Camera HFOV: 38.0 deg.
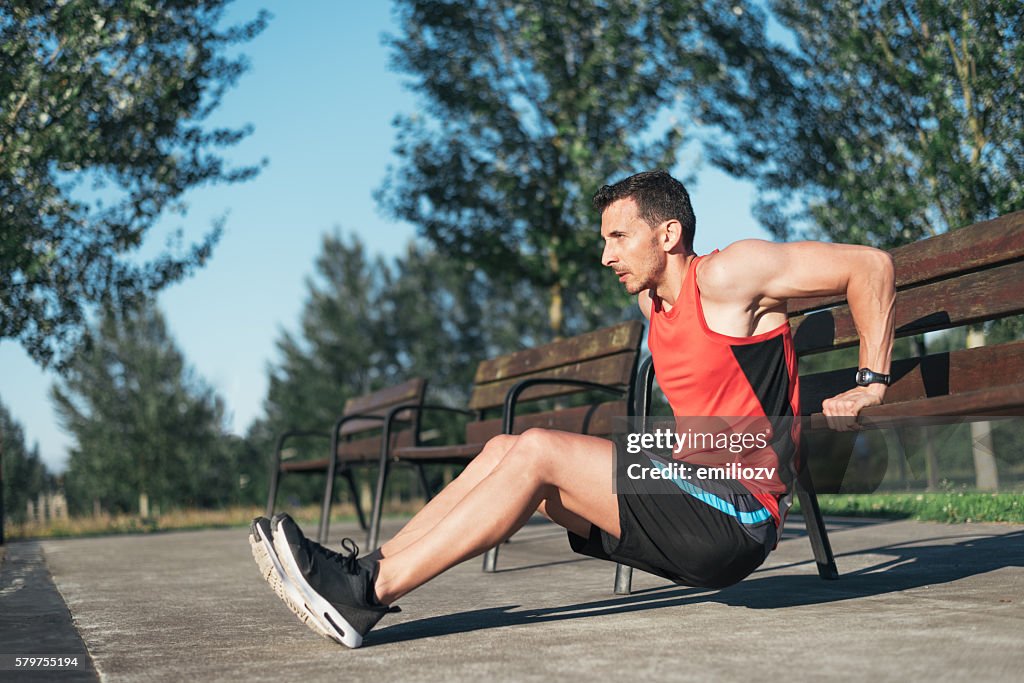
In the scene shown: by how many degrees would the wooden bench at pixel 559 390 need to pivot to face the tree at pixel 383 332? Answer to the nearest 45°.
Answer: approximately 135° to its right

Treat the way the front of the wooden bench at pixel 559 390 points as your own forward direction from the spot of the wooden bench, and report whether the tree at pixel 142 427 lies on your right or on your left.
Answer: on your right

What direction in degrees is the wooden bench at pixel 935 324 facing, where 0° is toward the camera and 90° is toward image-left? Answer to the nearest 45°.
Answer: approximately 45°

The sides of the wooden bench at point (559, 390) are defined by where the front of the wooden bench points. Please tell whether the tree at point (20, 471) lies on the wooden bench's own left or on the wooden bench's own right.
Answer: on the wooden bench's own right

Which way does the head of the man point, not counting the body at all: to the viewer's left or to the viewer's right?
to the viewer's left

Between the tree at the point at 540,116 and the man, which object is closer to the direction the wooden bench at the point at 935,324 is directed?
the man

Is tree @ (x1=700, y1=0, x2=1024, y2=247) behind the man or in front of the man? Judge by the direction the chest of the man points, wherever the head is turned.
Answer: behind

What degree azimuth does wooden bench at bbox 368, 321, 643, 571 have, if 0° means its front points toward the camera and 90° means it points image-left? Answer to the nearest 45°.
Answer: approximately 45°
